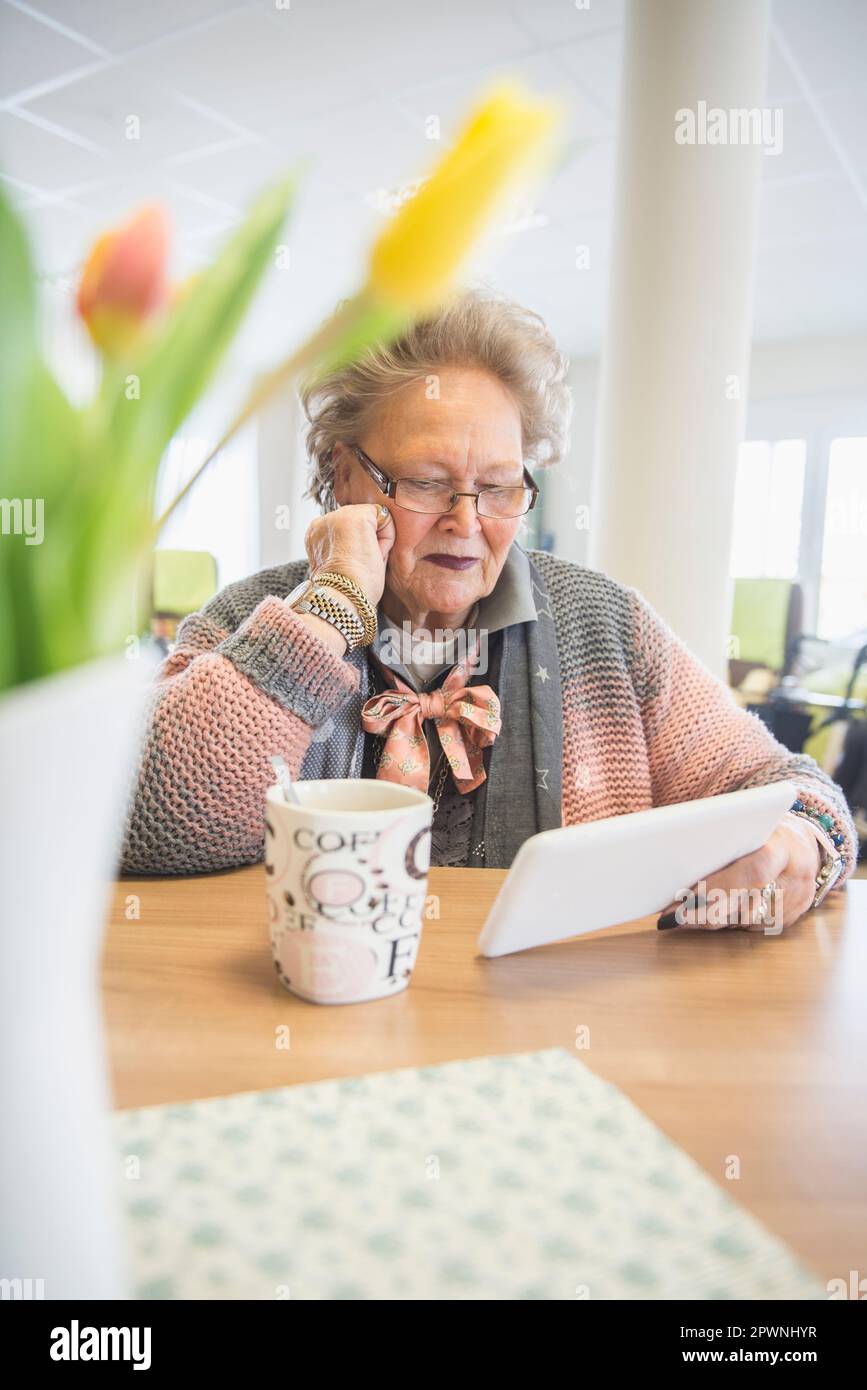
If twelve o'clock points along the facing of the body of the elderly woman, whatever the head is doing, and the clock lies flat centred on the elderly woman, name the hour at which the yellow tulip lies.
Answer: The yellow tulip is roughly at 12 o'clock from the elderly woman.

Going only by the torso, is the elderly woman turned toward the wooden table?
yes

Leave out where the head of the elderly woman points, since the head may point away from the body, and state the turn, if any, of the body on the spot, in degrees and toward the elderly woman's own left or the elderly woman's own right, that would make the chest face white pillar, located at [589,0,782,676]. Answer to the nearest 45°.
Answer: approximately 180°

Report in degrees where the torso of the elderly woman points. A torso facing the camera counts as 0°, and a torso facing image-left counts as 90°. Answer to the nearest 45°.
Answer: approximately 0°

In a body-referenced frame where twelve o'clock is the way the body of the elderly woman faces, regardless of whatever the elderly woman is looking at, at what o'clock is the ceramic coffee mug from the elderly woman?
The ceramic coffee mug is roughly at 12 o'clock from the elderly woman.

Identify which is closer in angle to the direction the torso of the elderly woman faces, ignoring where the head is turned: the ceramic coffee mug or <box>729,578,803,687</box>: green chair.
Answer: the ceramic coffee mug

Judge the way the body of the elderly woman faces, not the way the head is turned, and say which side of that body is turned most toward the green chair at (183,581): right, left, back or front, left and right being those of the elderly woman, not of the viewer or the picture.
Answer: back

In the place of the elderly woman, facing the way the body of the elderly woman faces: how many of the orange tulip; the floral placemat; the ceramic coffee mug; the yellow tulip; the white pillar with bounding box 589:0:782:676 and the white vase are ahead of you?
5

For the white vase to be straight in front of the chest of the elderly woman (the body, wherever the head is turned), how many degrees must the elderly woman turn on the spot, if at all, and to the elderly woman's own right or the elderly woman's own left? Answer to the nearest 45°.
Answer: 0° — they already face it

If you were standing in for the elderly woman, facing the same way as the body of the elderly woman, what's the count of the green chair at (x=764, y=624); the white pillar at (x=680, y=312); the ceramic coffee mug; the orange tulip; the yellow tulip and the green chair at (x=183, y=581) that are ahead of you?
3
